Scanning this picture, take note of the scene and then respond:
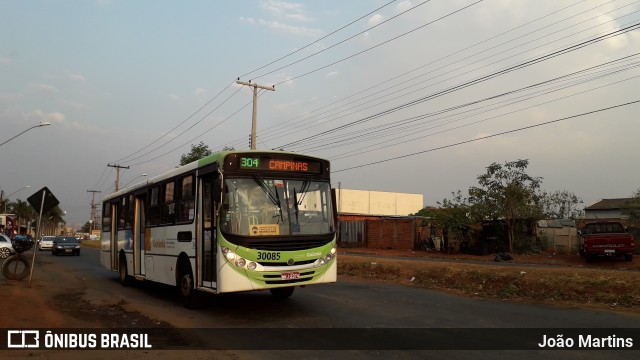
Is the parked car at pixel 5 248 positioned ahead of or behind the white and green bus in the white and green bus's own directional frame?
behind

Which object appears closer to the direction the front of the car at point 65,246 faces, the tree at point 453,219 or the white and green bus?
the white and green bus

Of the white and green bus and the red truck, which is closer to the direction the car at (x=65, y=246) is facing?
the white and green bus

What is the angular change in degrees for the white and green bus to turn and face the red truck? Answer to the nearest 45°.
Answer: approximately 90° to its left

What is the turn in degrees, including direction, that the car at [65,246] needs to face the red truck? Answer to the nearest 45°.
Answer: approximately 45° to its left
